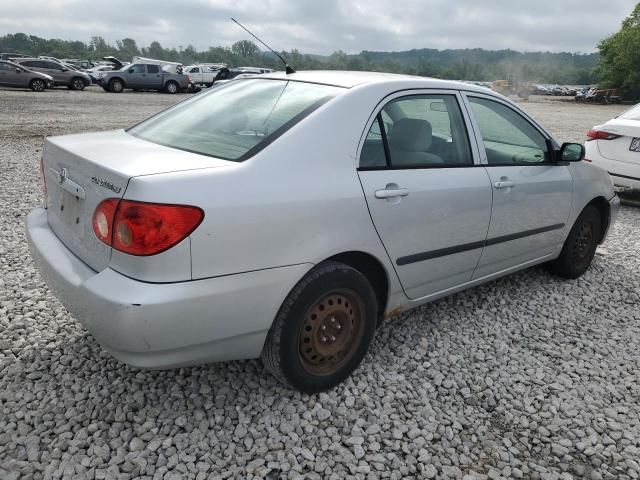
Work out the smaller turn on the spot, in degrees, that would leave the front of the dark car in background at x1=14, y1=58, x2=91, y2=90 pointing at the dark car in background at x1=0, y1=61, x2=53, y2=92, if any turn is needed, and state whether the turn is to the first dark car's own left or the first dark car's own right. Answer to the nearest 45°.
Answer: approximately 135° to the first dark car's own right

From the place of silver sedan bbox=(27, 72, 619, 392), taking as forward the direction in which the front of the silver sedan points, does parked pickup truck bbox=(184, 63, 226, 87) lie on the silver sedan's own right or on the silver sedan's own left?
on the silver sedan's own left

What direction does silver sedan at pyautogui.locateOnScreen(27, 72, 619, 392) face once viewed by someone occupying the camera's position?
facing away from the viewer and to the right of the viewer

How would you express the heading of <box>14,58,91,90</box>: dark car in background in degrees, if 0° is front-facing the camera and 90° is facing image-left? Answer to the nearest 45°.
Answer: approximately 270°

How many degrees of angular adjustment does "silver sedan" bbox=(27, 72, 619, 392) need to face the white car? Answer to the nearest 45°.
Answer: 0° — it already faces it

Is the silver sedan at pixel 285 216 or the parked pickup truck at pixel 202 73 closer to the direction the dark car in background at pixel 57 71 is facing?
the parked pickup truck
